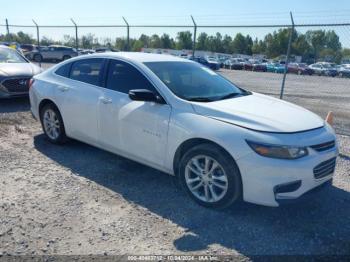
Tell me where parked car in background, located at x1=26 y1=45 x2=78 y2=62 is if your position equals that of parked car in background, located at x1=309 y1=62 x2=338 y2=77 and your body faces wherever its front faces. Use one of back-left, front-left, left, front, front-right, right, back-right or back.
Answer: right

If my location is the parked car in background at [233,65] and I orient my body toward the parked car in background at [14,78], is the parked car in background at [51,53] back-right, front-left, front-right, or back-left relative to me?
front-right

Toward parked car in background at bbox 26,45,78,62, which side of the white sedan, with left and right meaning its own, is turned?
back

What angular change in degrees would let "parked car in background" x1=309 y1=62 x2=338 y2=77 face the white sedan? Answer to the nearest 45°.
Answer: approximately 45° to its right

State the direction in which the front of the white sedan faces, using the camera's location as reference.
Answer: facing the viewer and to the right of the viewer

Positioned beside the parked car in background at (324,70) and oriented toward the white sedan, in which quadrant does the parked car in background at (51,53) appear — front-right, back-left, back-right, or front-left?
front-right

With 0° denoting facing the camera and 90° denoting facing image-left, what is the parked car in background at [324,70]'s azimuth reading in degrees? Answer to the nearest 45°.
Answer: approximately 315°

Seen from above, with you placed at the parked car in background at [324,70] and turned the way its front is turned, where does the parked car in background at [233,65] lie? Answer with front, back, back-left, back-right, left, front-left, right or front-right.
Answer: back-right

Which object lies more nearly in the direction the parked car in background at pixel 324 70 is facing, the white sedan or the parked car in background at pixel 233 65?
the white sedan

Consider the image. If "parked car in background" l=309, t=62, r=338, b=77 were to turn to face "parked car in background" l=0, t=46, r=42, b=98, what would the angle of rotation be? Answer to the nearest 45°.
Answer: approximately 45° to its right

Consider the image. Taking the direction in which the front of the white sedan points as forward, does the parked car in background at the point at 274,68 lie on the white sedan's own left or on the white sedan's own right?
on the white sedan's own left

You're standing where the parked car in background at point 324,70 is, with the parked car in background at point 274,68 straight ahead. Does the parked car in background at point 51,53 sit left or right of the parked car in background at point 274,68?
left
